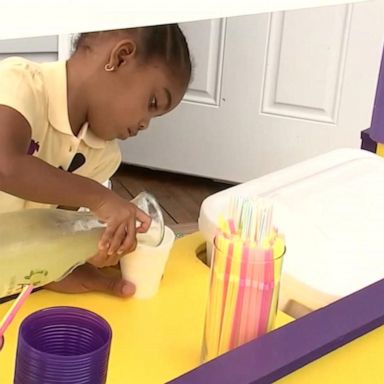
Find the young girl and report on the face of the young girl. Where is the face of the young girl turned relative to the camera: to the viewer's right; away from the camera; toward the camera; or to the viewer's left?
to the viewer's right

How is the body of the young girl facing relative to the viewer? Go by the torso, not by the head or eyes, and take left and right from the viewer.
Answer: facing the viewer and to the right of the viewer
